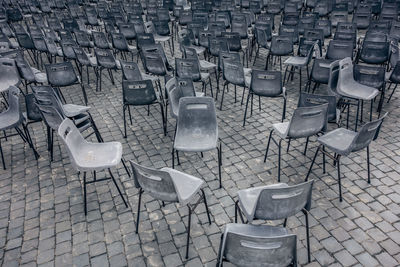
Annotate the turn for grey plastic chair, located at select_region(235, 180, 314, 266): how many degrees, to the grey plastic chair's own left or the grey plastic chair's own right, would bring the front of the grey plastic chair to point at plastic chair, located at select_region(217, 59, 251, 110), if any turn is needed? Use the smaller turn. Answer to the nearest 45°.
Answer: approximately 45° to the grey plastic chair's own right

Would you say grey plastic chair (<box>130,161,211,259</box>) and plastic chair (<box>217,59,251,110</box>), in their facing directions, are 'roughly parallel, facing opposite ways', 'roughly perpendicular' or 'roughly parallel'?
roughly parallel

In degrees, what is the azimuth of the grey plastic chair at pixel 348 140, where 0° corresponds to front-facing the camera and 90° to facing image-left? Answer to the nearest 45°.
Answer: approximately 135°

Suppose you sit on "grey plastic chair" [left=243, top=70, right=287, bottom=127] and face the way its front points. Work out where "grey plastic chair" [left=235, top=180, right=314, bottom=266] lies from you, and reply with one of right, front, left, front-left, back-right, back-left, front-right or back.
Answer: back

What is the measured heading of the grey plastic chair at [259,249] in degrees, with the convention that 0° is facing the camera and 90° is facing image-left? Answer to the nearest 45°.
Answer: approximately 180°

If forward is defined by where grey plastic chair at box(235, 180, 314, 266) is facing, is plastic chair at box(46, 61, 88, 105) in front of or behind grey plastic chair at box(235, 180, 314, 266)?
in front

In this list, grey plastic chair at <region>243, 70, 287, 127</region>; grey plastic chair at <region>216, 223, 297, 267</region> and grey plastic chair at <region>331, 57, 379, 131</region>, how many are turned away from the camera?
2

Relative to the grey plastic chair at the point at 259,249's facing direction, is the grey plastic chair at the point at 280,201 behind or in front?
in front

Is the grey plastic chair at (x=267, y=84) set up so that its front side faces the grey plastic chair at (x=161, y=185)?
no

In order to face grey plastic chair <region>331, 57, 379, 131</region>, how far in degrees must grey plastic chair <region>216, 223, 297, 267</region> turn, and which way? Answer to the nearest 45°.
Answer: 0° — it already faces it

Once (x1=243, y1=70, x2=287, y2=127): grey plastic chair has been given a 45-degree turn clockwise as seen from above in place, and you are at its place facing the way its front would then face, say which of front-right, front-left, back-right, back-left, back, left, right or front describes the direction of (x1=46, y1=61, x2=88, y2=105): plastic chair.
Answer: back-left
